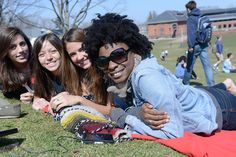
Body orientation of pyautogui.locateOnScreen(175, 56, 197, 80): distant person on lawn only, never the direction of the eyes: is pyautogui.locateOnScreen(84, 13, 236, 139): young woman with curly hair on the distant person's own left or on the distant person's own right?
on the distant person's own right

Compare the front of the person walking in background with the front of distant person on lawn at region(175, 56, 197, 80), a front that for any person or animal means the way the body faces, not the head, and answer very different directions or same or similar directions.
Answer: very different directions

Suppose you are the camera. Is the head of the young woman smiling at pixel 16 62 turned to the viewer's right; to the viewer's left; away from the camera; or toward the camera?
toward the camera

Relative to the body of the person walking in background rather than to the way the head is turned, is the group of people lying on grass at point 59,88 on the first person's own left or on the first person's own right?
on the first person's own left
